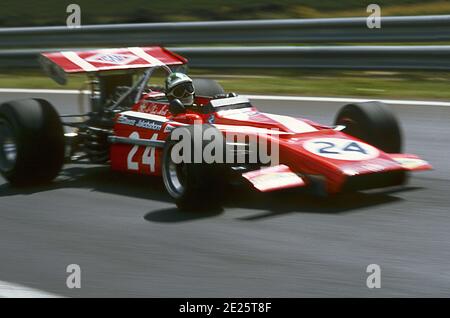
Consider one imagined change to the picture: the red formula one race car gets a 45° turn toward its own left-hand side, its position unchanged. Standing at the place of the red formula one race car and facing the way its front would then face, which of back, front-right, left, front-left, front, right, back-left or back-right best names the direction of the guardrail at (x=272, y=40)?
left

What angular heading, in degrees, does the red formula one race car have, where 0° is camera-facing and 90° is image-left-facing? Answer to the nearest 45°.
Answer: approximately 315°
